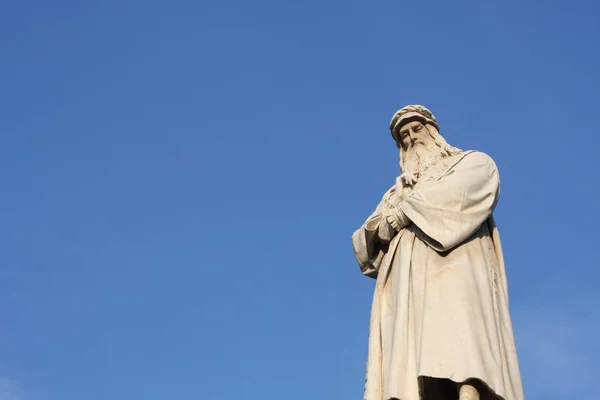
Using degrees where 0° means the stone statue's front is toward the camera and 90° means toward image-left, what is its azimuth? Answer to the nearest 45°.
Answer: approximately 45°
